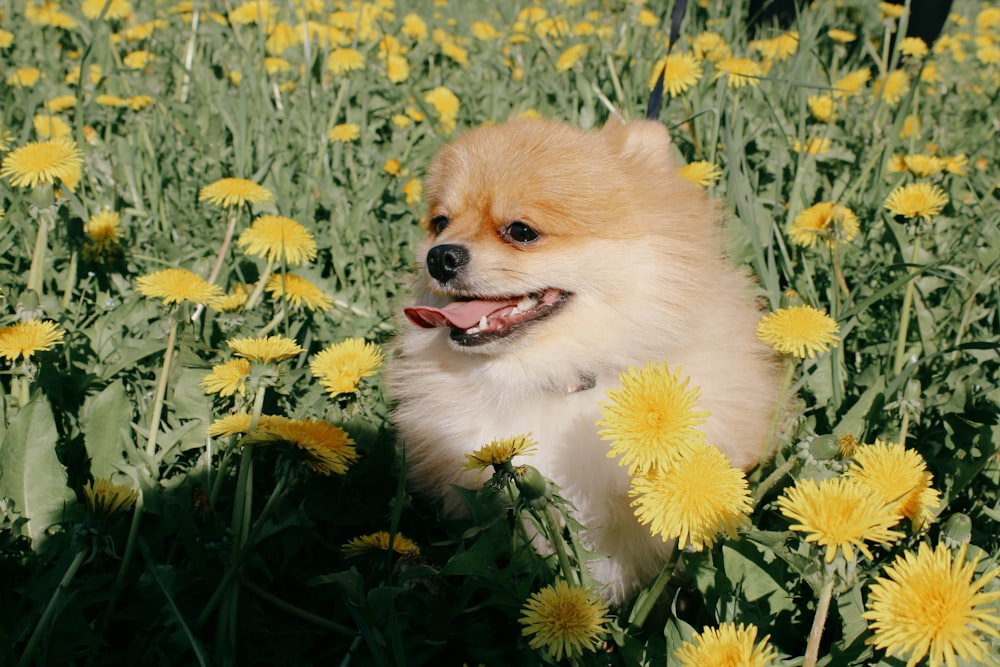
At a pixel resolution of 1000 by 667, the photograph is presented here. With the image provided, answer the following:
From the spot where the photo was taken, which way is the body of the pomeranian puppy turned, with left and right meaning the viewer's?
facing the viewer and to the left of the viewer

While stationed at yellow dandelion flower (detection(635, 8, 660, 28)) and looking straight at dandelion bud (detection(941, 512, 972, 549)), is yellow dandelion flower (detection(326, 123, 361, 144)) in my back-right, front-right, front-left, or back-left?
front-right

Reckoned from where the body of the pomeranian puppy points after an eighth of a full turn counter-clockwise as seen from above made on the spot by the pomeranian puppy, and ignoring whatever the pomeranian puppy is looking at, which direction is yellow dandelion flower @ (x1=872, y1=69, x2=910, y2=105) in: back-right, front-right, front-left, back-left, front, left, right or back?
back-left

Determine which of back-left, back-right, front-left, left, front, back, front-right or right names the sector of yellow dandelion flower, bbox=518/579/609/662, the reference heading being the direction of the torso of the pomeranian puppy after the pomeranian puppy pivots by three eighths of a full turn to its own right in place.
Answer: back

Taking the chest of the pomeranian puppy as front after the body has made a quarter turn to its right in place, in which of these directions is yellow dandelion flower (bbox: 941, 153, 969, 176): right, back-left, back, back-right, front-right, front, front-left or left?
right

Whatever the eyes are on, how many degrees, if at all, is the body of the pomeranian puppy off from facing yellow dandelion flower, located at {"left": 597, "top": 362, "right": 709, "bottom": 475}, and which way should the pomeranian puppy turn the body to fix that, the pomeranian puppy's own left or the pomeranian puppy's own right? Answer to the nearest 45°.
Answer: approximately 45° to the pomeranian puppy's own left

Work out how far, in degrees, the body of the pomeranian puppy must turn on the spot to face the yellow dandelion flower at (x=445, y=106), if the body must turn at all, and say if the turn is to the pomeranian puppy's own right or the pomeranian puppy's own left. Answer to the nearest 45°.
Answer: approximately 135° to the pomeranian puppy's own right

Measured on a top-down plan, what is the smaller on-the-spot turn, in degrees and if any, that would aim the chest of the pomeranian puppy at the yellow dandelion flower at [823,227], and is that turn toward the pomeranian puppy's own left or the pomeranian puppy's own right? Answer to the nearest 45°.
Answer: approximately 180°

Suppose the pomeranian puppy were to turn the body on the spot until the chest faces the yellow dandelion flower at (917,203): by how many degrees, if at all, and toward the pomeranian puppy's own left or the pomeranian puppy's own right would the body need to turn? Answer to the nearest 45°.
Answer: approximately 135° to the pomeranian puppy's own left

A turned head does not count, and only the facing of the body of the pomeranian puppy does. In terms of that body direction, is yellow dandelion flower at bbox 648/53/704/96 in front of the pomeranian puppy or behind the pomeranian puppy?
behind

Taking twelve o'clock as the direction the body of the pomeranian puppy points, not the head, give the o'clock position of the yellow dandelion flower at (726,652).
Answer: The yellow dandelion flower is roughly at 10 o'clock from the pomeranian puppy.
